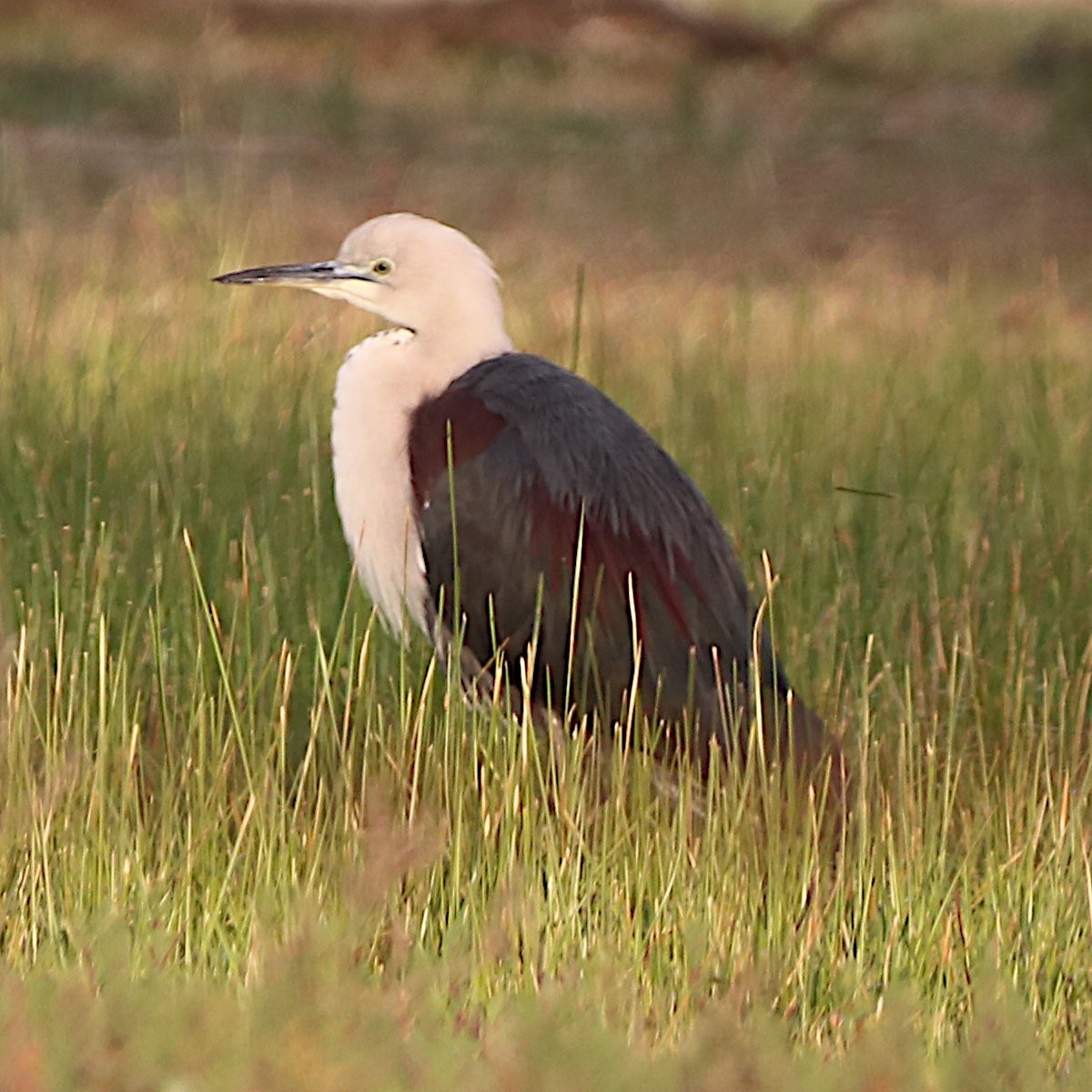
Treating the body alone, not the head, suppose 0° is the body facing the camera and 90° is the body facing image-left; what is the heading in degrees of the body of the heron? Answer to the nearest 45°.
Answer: approximately 90°
